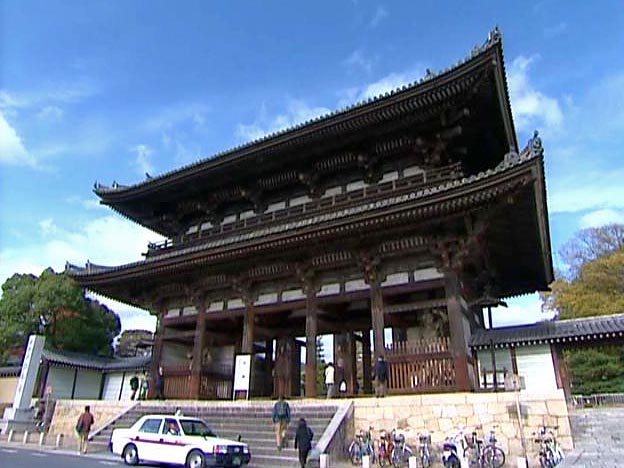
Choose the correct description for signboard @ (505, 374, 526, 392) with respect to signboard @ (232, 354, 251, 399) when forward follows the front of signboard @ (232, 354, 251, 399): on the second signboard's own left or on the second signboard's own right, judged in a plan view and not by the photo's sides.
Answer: on the second signboard's own left

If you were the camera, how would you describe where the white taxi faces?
facing the viewer and to the right of the viewer

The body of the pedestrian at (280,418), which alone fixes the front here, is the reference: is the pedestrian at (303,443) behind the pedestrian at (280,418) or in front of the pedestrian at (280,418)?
behind

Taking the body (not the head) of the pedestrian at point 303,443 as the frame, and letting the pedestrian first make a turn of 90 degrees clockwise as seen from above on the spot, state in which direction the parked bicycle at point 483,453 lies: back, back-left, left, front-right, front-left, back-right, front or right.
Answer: front

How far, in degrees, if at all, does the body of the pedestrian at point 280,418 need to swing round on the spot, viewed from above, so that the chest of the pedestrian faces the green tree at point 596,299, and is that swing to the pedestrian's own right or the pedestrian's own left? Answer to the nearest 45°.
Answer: approximately 45° to the pedestrian's own right

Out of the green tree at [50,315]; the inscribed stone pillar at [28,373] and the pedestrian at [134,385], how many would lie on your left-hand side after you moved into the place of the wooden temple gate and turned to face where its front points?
0

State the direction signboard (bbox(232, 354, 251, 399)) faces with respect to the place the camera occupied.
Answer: facing the viewer

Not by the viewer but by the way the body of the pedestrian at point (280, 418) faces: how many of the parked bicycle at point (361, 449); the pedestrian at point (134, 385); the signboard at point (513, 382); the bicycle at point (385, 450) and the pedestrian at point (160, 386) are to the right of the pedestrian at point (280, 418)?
3

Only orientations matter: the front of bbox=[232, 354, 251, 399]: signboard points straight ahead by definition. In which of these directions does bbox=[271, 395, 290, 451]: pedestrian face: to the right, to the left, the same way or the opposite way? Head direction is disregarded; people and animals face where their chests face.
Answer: the opposite way

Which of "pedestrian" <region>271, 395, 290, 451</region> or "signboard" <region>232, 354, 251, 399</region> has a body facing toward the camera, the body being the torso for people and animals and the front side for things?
the signboard

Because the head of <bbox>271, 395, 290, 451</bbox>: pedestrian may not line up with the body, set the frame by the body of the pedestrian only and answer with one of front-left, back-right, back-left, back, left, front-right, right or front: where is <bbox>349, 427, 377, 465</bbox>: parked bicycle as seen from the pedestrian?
right

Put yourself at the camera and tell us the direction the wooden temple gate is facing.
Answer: facing the viewer and to the left of the viewer

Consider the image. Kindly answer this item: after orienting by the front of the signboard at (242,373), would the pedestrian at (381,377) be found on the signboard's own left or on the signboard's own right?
on the signboard's own left

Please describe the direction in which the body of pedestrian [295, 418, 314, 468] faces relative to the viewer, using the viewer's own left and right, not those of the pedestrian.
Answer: facing away from the viewer

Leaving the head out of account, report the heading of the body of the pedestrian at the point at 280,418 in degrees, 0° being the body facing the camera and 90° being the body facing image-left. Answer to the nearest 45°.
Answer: approximately 180°
